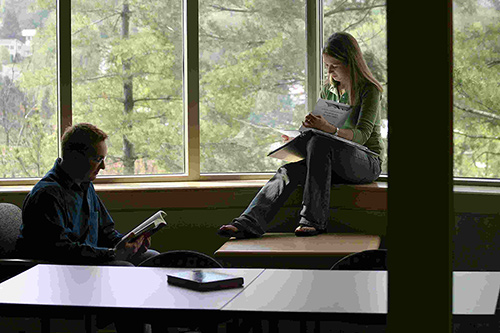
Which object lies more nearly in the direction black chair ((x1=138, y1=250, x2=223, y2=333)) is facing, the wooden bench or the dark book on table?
the dark book on table

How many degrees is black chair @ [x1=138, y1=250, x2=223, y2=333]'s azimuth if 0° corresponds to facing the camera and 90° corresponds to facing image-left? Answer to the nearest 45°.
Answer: approximately 0°

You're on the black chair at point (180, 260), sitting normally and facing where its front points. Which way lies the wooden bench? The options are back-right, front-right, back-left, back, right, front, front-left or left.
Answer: back-left

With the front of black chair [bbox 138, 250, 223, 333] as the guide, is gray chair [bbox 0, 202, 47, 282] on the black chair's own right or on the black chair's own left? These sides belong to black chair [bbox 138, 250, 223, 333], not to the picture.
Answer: on the black chair's own right

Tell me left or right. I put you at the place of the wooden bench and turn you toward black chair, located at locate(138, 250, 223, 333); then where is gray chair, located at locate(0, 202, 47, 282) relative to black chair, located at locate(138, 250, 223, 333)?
right

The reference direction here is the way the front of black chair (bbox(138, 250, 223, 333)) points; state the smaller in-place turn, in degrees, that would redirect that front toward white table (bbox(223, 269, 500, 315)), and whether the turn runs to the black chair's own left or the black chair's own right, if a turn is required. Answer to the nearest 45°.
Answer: approximately 45° to the black chair's own left

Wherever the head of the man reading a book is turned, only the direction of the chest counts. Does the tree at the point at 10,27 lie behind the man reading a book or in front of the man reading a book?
behind

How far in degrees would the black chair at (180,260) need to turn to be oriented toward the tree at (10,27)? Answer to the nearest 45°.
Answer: approximately 135° to its right

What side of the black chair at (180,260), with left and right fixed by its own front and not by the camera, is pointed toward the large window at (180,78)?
back

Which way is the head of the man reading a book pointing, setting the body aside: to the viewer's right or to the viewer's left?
to the viewer's right

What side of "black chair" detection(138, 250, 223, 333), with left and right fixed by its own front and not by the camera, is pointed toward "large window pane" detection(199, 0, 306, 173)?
back

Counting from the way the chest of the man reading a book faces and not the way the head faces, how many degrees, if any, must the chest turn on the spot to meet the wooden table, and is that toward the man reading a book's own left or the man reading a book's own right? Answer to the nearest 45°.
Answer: approximately 45° to the man reading a book's own left

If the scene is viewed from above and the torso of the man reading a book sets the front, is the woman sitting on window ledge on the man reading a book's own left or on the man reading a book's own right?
on the man reading a book's own left

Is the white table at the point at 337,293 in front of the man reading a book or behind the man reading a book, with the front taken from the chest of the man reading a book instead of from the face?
in front

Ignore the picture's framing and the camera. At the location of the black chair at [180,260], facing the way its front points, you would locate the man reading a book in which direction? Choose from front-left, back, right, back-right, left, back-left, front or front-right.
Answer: back-right
